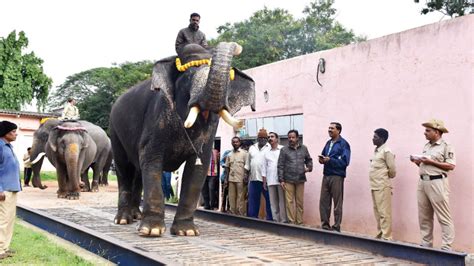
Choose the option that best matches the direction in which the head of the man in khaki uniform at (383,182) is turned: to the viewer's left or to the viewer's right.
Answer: to the viewer's left

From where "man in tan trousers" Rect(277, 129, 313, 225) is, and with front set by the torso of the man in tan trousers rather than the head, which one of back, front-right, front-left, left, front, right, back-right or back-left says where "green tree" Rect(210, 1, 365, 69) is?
back

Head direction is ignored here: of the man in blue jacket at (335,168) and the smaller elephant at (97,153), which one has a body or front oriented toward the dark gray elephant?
the man in blue jacket

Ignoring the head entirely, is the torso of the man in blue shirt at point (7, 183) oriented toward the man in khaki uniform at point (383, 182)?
yes

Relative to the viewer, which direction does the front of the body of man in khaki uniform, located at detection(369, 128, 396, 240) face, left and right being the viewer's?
facing to the left of the viewer

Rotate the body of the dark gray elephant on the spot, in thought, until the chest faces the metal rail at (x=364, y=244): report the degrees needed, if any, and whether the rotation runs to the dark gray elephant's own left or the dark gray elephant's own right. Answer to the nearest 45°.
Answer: approximately 45° to the dark gray elephant's own left

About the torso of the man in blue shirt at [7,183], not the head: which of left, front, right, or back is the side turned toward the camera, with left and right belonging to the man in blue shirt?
right

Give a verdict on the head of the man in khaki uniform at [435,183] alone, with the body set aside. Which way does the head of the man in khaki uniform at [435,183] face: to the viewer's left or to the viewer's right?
to the viewer's left

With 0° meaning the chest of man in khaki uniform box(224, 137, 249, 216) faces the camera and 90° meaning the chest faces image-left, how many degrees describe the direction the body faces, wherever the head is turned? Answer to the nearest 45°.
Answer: approximately 0°
